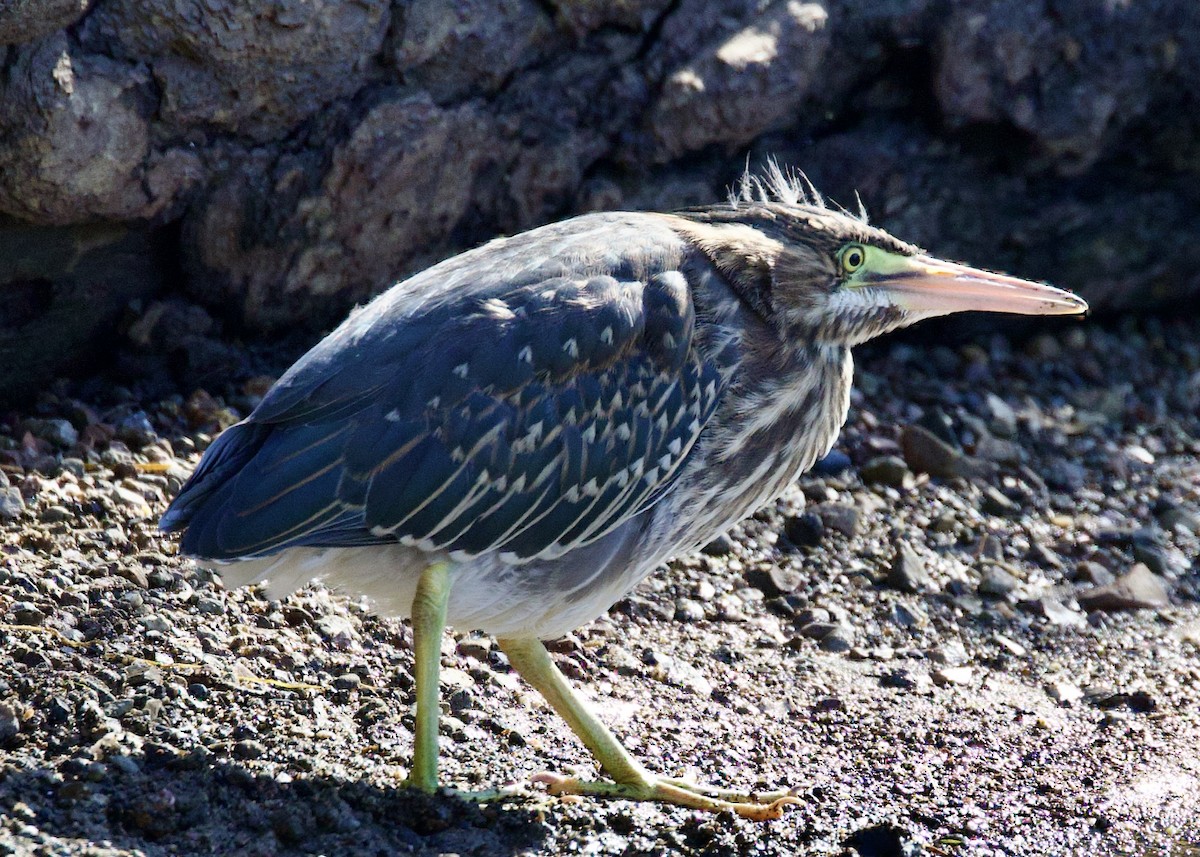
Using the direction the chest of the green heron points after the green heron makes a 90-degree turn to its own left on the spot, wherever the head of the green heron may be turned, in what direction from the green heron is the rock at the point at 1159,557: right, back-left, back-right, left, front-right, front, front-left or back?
front-right

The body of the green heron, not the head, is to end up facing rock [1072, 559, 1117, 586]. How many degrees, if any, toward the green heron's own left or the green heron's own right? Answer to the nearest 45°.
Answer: approximately 45° to the green heron's own left

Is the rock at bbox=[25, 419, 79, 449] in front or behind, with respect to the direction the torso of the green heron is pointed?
behind

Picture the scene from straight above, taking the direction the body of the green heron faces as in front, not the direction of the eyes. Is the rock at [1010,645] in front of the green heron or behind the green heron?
in front

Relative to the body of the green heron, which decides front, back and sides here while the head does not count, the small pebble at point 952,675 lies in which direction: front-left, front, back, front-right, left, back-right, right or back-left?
front-left

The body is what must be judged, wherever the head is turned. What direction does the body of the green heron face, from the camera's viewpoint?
to the viewer's right

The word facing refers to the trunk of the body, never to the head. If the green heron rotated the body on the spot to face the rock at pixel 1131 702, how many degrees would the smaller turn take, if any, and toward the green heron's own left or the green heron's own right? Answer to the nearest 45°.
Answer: approximately 45° to the green heron's own left

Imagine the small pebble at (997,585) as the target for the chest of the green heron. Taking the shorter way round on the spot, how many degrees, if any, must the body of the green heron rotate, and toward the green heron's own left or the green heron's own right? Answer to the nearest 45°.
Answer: approximately 45° to the green heron's own left

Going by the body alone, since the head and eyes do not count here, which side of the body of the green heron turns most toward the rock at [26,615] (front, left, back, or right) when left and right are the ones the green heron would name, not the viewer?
back

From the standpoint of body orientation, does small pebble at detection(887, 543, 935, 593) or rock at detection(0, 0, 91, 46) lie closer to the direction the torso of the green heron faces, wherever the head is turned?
the small pebble
